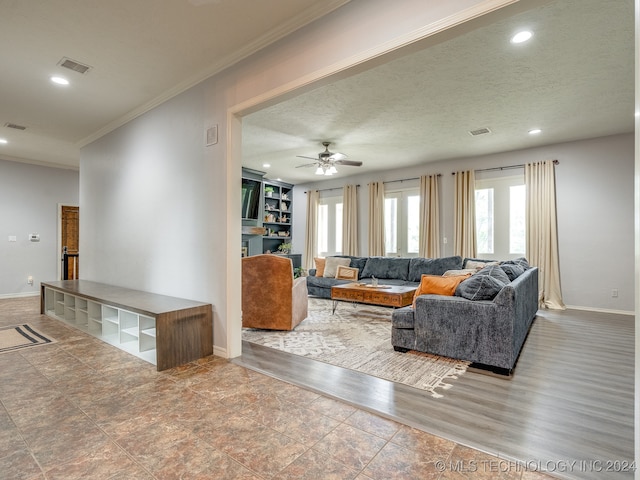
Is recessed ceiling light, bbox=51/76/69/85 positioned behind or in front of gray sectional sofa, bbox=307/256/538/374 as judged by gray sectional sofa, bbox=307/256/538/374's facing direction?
in front

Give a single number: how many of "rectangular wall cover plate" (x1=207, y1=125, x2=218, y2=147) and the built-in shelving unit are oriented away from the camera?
0

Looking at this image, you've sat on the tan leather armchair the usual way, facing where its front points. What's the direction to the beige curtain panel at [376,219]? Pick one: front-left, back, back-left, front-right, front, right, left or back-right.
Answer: front

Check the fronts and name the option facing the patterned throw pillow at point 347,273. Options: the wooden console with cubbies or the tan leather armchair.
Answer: the tan leather armchair

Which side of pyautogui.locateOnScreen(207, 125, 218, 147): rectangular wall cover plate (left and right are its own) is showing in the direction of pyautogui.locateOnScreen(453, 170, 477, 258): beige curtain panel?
back

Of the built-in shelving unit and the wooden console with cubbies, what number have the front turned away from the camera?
0

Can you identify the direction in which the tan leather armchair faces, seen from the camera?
facing away from the viewer and to the right of the viewer

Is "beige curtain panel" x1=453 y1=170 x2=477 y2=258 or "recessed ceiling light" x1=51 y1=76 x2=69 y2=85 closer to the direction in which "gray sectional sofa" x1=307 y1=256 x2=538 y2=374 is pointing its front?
the recessed ceiling light

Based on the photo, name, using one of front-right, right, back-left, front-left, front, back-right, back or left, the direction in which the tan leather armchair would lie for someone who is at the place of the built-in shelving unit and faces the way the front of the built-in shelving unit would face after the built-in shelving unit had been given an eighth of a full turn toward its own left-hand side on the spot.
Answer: right

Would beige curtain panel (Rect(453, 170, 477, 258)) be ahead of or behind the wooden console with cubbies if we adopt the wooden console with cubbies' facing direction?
behind

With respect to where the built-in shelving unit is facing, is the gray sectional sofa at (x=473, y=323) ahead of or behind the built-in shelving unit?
ahead

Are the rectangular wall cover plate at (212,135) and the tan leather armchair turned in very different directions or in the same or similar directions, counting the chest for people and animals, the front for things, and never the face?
very different directions

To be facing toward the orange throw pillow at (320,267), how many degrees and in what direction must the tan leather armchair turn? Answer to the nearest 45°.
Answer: approximately 45° to its left

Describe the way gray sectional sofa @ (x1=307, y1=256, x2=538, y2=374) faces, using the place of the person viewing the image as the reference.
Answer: facing the viewer and to the left of the viewer

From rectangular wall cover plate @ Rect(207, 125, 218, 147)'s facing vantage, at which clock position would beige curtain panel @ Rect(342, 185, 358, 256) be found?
The beige curtain panel is roughly at 6 o'clock from the rectangular wall cover plate.

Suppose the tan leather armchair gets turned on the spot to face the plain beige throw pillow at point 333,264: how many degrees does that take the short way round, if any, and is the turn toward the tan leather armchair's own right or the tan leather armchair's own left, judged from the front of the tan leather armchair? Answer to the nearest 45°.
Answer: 0° — it already faces it
